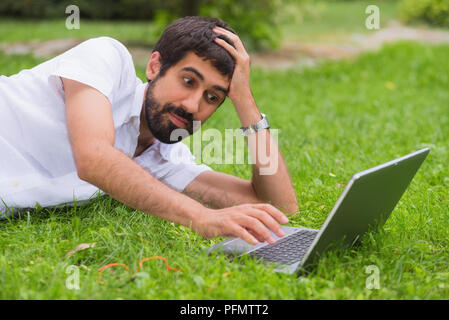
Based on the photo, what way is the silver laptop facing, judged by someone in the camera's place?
facing away from the viewer and to the left of the viewer

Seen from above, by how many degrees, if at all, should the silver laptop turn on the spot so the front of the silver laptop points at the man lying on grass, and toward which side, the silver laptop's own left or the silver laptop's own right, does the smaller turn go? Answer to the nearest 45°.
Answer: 0° — it already faces them
